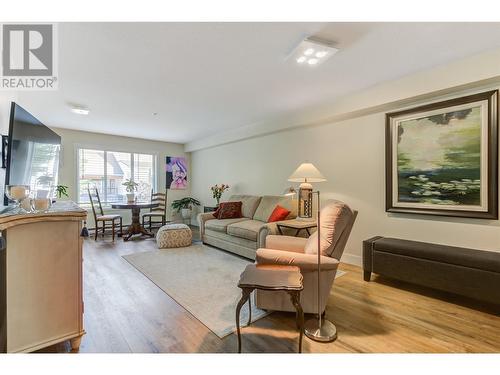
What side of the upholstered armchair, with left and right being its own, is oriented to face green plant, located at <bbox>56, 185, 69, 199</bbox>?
front

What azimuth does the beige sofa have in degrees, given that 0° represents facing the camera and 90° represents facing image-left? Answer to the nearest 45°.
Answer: approximately 45°

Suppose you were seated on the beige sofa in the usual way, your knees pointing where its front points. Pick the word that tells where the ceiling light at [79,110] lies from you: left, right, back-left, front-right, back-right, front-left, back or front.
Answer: front-right

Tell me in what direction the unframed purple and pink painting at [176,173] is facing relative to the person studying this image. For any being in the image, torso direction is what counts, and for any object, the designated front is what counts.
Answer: facing the viewer

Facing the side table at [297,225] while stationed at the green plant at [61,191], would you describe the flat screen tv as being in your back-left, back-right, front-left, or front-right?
front-right

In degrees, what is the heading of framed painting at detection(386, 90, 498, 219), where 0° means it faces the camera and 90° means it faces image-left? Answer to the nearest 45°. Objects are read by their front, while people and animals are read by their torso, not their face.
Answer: approximately 45°

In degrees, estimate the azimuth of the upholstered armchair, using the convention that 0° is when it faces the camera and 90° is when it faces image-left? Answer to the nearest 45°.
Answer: approximately 90°

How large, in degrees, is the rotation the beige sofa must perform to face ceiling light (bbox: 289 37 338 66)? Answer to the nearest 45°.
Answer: approximately 45° to its left

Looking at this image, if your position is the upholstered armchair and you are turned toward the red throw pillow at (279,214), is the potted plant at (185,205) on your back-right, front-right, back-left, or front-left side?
front-left

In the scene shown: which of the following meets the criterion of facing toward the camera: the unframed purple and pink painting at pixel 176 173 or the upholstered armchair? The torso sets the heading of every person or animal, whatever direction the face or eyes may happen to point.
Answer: the unframed purple and pink painting

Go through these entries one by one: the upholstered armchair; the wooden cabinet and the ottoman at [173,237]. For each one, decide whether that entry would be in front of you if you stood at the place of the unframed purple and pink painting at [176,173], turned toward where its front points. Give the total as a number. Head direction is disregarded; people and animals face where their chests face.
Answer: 3

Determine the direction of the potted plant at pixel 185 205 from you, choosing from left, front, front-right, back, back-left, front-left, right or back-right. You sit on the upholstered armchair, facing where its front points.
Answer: front-right

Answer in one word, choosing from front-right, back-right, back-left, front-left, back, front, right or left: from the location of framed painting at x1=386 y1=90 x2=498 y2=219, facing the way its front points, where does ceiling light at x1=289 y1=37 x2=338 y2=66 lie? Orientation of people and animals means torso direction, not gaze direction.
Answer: front

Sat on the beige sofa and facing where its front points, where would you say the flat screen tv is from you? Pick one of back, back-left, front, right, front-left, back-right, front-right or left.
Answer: front

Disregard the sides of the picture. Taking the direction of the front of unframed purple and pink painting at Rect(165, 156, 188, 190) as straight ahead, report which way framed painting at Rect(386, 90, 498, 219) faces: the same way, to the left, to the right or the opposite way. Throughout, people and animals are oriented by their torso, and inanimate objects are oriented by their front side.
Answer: to the right

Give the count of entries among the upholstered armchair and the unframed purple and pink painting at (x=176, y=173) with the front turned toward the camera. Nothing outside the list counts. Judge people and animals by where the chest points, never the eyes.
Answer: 1
